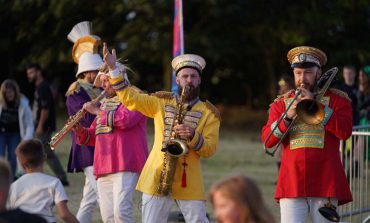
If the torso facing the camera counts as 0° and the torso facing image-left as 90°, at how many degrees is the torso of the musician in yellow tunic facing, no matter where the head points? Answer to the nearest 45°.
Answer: approximately 0°

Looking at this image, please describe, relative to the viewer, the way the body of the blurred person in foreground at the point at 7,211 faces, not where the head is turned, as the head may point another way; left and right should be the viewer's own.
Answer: facing away from the viewer

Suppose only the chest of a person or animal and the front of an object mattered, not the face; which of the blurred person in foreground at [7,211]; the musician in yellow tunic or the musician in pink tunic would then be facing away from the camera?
the blurred person in foreground

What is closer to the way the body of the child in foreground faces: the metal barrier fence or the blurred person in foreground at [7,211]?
the metal barrier fence

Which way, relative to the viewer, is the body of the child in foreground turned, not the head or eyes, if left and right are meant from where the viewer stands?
facing away from the viewer

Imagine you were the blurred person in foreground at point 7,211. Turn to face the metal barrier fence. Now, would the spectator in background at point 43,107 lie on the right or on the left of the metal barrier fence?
left

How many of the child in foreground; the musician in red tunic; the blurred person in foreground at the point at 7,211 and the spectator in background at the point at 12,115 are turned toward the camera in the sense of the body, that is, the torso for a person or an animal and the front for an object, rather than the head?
2

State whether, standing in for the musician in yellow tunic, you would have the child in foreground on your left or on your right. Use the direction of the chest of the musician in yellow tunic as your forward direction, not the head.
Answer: on your right
